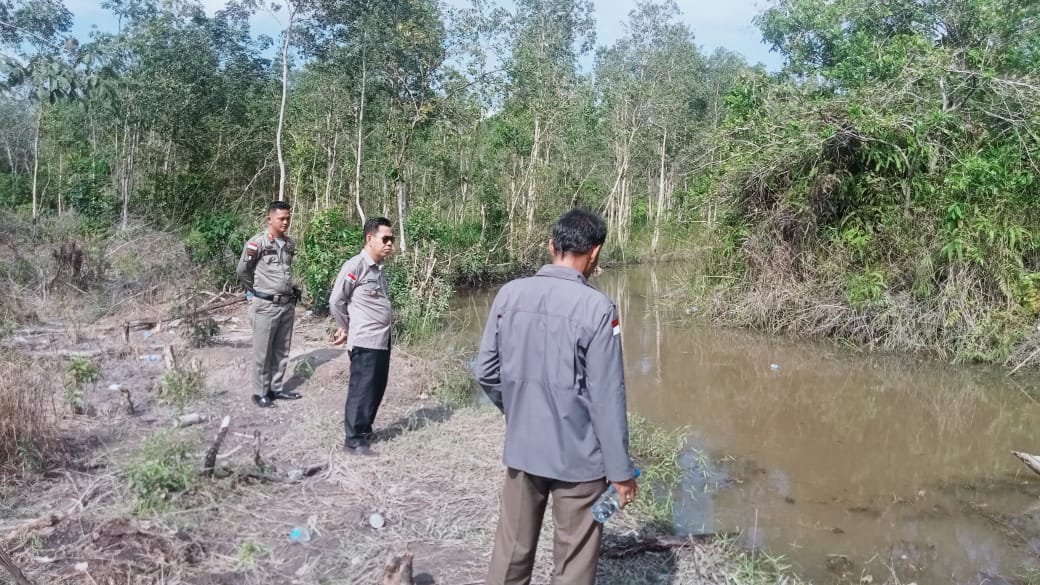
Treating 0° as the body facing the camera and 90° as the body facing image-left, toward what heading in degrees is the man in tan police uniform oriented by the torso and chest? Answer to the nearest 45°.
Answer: approximately 315°

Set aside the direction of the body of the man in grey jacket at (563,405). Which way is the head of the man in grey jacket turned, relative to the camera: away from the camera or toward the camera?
away from the camera

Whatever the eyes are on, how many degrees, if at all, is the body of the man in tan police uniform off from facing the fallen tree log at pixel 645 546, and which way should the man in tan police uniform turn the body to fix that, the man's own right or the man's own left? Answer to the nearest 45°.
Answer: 0° — they already face it

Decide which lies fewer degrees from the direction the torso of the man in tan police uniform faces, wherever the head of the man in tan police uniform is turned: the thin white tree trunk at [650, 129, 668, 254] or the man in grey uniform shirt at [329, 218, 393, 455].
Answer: the man in grey uniform shirt
